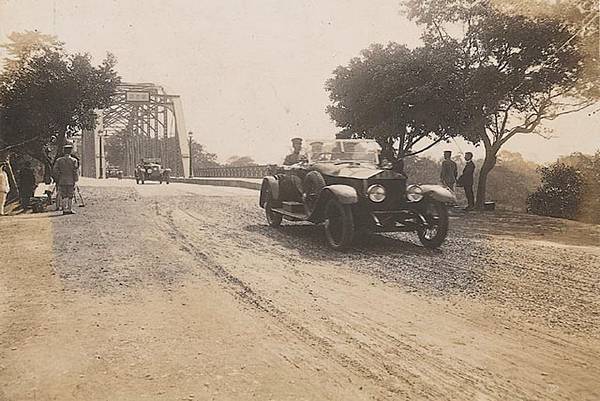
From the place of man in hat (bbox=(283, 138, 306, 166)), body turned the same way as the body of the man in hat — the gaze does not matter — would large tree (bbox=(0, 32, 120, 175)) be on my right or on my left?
on my right
